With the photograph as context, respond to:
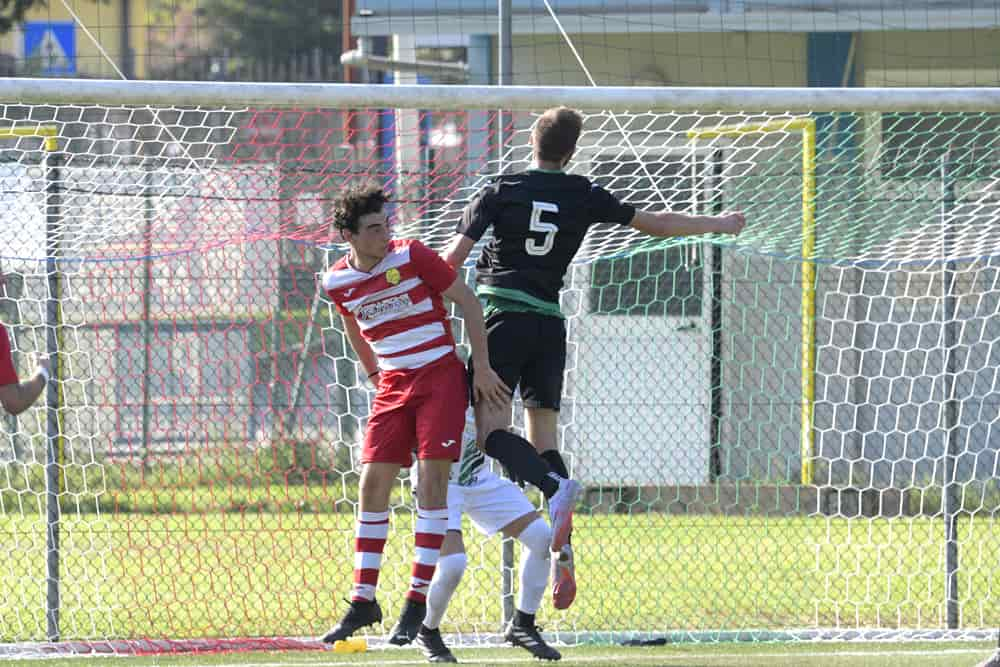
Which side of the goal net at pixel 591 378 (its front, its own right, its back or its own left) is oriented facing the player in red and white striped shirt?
front

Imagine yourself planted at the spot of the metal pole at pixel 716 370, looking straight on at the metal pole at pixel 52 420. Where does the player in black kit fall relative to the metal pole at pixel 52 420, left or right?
left

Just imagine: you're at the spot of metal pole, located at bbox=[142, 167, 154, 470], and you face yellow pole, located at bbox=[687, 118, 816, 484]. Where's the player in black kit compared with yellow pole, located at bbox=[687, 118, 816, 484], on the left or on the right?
right

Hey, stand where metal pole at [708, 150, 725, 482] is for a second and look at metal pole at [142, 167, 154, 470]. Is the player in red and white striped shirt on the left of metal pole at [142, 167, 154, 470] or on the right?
left

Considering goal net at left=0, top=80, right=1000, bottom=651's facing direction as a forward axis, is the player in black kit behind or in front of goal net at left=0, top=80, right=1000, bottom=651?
in front

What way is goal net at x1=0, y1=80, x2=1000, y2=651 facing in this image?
toward the camera

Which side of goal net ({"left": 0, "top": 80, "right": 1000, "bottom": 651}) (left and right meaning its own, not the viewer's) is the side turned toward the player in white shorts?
front
